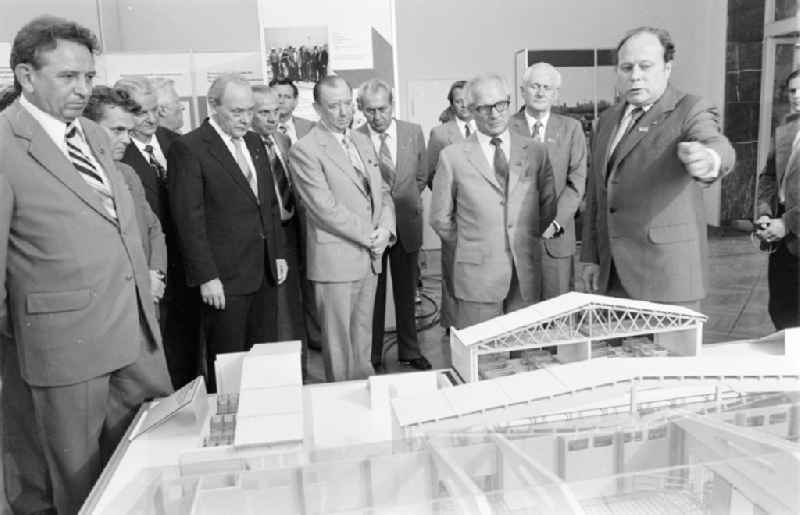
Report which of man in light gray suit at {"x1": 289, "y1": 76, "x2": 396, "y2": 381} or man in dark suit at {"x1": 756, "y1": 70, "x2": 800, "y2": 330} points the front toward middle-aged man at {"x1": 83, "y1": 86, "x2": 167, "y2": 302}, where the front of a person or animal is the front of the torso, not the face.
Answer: the man in dark suit

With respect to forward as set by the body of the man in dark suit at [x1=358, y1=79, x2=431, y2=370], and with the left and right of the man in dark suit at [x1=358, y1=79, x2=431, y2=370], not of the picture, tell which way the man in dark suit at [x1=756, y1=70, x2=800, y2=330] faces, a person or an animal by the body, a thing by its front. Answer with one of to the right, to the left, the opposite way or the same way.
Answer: to the right

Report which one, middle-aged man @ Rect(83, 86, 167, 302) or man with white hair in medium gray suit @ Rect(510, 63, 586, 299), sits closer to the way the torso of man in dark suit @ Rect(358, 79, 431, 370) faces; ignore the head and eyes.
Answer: the middle-aged man

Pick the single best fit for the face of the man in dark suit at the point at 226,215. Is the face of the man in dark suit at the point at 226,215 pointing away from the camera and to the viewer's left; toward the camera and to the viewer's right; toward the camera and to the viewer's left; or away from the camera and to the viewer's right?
toward the camera and to the viewer's right

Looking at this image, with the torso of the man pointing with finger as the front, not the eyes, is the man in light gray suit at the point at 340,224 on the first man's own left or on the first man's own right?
on the first man's own right

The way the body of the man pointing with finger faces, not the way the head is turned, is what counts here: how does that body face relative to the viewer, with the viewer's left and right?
facing the viewer and to the left of the viewer

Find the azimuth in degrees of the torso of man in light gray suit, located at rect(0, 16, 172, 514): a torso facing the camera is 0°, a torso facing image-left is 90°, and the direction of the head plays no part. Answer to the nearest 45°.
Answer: approximately 315°

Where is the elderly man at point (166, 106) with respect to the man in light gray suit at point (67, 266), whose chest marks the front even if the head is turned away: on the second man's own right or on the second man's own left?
on the second man's own left

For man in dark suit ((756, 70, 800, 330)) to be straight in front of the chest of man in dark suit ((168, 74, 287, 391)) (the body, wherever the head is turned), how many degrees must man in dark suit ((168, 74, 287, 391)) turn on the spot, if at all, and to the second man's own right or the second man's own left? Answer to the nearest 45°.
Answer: approximately 45° to the second man's own left

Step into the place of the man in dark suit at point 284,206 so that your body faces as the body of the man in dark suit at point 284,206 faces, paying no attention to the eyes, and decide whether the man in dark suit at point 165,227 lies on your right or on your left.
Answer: on your right

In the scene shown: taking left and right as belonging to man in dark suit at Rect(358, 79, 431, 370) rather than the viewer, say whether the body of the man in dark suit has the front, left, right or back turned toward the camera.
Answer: front

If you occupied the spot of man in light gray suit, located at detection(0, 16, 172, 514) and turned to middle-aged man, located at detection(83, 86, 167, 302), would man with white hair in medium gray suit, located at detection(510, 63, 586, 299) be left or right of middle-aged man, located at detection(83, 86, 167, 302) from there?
right

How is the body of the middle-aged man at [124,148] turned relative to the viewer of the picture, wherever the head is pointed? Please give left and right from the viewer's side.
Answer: facing the viewer and to the right of the viewer

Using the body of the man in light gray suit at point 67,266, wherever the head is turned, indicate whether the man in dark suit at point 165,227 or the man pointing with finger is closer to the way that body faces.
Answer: the man pointing with finger

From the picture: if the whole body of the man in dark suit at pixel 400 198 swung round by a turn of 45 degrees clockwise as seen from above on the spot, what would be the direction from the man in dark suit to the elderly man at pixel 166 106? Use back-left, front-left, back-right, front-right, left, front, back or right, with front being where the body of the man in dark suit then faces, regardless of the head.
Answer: front-right
